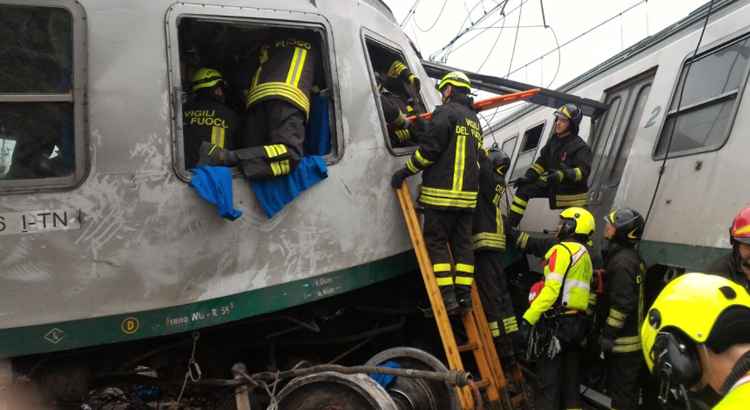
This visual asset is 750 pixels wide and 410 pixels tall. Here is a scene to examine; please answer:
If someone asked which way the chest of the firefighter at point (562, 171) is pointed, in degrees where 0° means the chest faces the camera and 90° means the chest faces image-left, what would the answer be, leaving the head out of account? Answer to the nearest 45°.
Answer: approximately 45°

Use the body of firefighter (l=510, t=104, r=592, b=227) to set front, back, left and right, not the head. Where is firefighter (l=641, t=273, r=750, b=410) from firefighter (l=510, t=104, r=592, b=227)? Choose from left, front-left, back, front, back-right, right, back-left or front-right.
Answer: front-left

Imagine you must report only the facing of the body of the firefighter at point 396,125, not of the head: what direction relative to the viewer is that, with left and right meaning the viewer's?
facing to the right of the viewer

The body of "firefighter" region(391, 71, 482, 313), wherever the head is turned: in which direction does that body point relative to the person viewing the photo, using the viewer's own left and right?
facing away from the viewer and to the left of the viewer

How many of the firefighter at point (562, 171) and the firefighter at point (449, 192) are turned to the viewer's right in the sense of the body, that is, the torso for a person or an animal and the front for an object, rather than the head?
0

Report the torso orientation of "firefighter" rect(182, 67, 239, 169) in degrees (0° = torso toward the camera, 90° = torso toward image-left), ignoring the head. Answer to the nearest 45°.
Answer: approximately 225°

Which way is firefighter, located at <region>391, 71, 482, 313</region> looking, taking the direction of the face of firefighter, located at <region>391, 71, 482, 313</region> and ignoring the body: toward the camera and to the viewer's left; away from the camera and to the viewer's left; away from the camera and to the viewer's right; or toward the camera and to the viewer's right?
away from the camera and to the viewer's left

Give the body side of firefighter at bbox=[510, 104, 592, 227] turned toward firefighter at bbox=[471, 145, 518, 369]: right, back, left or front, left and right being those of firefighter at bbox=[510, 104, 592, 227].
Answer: front

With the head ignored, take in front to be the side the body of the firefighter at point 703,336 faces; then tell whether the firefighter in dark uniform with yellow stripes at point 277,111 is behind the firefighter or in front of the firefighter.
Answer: in front

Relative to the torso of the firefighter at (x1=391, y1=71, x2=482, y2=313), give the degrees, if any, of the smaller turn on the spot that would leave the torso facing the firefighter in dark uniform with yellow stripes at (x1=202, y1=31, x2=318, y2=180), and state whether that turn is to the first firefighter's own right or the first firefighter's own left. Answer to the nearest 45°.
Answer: approximately 90° to the first firefighter's own left
